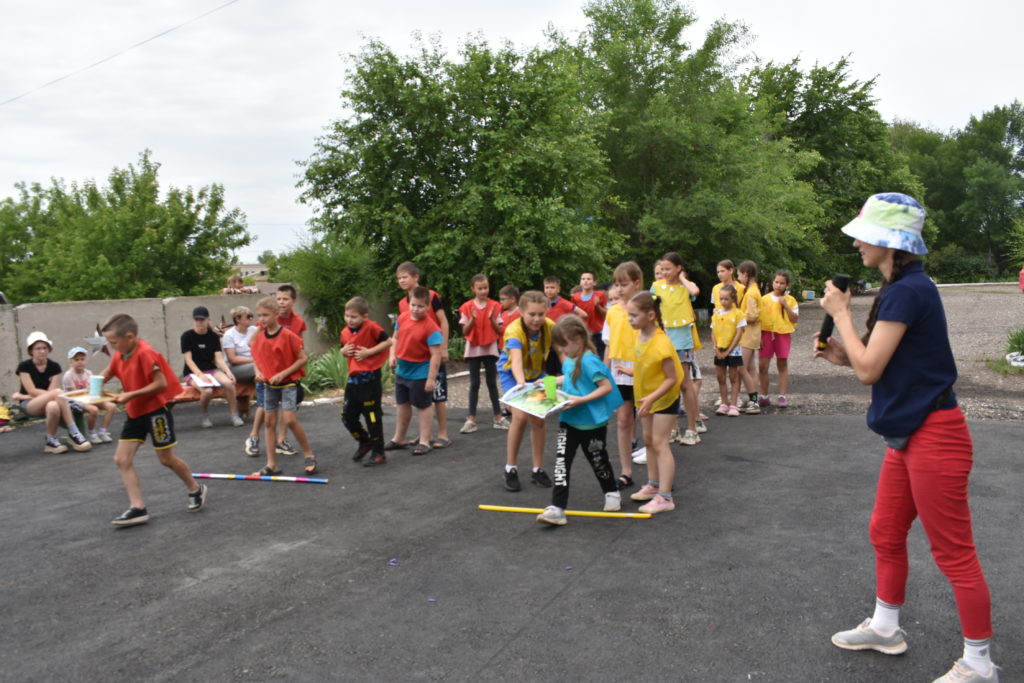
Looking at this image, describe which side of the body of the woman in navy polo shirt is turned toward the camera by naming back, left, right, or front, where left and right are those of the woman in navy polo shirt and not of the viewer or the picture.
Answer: left

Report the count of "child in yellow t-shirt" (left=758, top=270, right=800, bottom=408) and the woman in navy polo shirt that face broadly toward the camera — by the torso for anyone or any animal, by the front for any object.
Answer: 1

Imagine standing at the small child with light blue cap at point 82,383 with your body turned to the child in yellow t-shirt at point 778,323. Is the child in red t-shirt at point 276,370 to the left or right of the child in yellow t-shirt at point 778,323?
right

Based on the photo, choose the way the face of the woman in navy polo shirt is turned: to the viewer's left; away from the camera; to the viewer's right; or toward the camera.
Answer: to the viewer's left

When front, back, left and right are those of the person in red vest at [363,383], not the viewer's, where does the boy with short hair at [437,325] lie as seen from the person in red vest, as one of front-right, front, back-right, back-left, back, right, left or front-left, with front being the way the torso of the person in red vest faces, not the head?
back

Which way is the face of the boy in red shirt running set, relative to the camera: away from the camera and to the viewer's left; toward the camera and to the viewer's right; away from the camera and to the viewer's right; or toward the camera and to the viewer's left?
toward the camera and to the viewer's left

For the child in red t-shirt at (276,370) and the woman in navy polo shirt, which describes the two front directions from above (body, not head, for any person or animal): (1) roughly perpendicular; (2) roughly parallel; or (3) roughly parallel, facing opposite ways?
roughly perpendicular

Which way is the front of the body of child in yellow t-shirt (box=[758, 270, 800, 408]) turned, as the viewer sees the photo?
toward the camera

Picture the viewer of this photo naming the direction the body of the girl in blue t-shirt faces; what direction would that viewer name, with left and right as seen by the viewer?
facing the viewer and to the left of the viewer

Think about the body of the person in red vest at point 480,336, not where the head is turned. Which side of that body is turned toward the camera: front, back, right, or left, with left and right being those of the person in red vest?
front

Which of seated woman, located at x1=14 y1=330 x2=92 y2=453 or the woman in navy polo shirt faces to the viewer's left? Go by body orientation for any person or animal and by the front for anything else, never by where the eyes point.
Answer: the woman in navy polo shirt

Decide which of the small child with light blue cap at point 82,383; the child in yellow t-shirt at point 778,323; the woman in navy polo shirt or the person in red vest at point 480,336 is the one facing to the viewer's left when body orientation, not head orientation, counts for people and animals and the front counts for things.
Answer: the woman in navy polo shirt

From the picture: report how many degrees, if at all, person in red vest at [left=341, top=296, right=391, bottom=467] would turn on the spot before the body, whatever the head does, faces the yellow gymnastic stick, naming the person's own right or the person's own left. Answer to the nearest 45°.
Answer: approximately 90° to the person's own left

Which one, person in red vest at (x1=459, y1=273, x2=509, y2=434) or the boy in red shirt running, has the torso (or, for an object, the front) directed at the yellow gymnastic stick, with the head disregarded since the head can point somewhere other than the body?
the person in red vest
